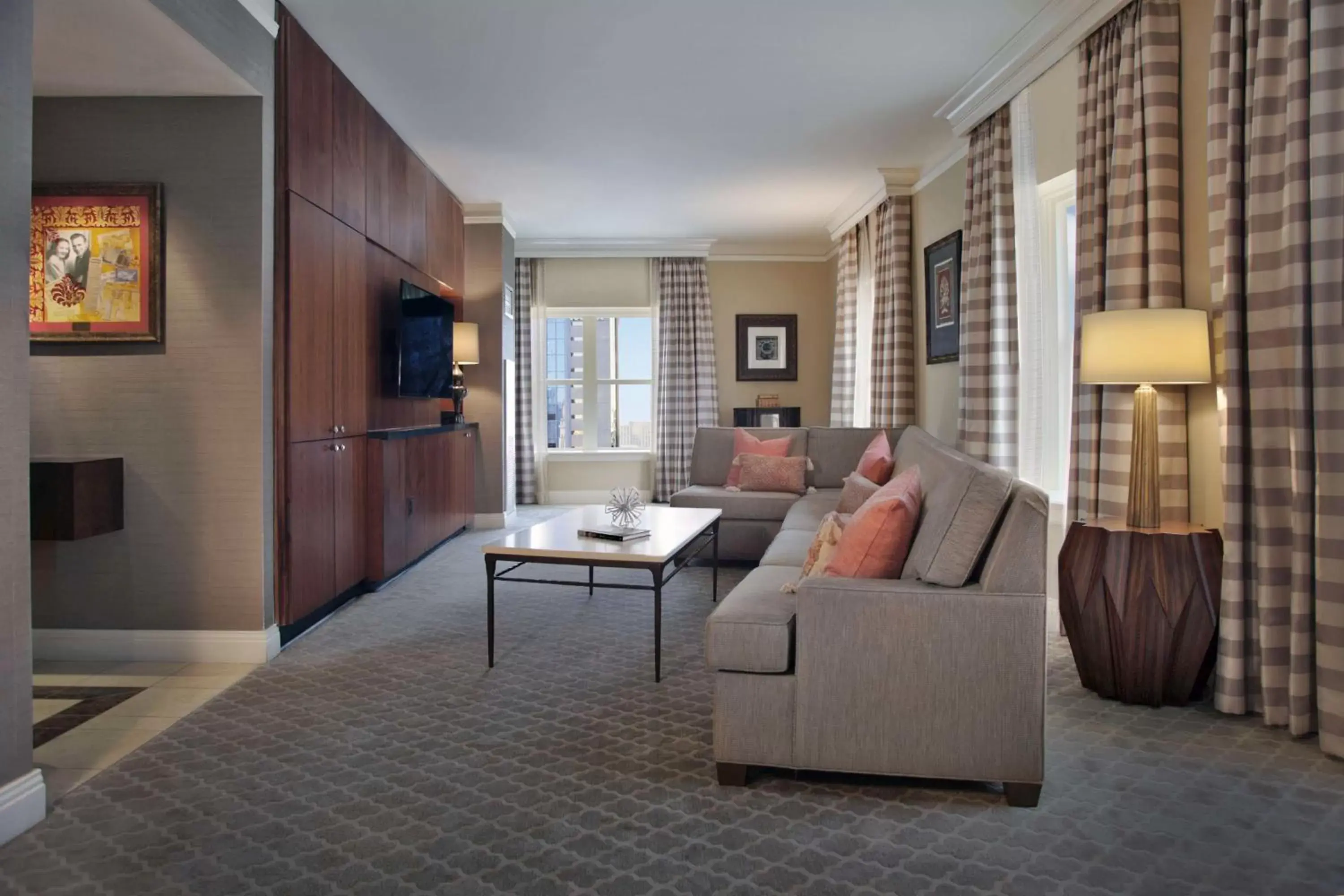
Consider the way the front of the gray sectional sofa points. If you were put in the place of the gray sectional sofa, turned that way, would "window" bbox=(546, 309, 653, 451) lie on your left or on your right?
on your right

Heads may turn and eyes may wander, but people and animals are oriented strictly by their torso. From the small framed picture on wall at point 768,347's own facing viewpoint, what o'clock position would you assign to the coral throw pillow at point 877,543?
The coral throw pillow is roughly at 12 o'clock from the small framed picture on wall.

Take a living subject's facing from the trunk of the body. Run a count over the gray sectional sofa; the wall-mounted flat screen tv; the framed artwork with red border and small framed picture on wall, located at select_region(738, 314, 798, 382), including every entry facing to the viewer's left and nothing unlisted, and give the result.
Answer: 1

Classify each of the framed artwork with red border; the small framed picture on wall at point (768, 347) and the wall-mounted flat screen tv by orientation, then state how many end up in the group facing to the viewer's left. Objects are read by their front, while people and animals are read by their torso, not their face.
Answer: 0

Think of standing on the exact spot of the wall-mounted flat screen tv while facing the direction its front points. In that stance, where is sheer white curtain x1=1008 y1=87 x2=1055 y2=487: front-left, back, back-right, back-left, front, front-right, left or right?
front

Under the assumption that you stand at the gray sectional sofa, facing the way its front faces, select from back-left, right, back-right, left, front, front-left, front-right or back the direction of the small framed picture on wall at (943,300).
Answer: right

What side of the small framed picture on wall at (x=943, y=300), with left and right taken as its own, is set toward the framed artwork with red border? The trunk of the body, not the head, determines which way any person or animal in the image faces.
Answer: front

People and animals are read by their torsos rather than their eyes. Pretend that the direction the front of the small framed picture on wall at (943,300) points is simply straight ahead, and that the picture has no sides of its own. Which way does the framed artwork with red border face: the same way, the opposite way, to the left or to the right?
to the left

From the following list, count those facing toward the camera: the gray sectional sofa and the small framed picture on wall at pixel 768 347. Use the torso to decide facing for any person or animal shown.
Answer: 1

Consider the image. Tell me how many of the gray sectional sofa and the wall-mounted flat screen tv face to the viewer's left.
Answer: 1

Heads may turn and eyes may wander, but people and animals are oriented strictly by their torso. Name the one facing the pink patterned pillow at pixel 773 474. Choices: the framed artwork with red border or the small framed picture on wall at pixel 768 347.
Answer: the small framed picture on wall

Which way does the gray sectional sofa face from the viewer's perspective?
to the viewer's left

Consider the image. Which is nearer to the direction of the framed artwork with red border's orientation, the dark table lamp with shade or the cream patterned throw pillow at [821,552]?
the cream patterned throw pillow

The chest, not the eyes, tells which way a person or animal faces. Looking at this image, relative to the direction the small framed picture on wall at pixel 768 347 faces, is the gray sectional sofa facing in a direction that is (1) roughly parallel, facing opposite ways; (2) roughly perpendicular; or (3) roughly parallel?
roughly perpendicular

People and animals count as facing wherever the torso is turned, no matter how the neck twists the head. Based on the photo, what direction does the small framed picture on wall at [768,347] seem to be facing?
toward the camera

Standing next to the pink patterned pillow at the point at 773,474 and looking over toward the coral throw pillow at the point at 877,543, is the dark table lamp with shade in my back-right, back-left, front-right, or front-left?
back-right

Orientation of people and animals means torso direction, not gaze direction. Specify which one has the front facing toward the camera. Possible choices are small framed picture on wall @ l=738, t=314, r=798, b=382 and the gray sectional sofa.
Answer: the small framed picture on wall

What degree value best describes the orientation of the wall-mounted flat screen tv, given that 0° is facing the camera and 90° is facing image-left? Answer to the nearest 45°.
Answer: approximately 315°
